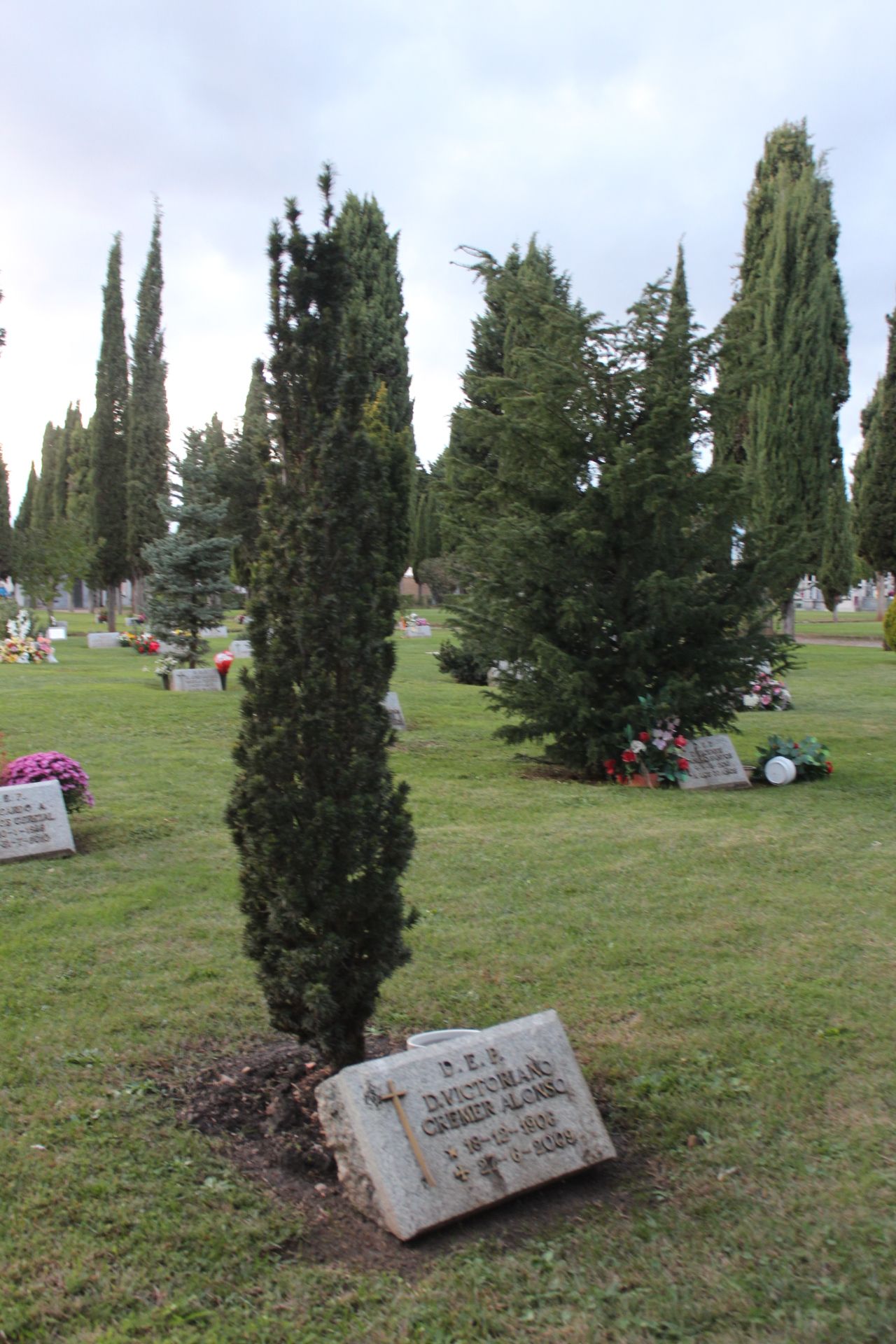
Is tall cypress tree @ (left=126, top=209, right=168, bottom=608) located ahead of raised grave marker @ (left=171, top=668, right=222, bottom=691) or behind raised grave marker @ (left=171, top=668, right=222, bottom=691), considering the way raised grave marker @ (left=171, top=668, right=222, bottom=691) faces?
behind

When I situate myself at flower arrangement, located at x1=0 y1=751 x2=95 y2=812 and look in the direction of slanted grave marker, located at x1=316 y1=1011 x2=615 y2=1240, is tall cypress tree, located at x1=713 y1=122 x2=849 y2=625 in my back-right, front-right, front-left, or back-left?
back-left

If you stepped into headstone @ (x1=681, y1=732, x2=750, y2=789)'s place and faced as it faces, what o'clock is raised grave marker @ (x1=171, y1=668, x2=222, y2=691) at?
The raised grave marker is roughly at 4 o'clock from the headstone.

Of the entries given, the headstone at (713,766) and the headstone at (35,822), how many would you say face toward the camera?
2

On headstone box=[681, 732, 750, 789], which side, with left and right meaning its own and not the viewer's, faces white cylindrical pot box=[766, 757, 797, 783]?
left

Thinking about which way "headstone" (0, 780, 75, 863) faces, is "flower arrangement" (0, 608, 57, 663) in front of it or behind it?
behind

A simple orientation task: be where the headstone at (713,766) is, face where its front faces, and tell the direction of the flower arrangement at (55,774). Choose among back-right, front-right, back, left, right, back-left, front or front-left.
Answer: front-right

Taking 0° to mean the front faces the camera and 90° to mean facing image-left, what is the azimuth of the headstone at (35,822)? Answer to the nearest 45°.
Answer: approximately 0°

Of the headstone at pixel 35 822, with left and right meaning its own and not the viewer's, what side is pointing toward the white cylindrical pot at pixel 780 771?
left

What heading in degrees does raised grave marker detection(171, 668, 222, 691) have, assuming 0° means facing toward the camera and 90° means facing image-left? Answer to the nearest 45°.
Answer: approximately 0°

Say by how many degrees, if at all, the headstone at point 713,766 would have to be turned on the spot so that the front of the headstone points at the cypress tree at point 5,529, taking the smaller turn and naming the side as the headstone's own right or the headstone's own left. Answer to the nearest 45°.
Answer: approximately 135° to the headstone's own right

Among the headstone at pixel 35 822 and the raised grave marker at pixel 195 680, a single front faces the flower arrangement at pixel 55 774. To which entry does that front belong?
the raised grave marker

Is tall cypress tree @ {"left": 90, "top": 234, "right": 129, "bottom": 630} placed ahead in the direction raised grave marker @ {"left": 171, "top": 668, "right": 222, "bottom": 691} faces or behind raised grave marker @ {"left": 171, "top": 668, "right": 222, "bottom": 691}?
behind

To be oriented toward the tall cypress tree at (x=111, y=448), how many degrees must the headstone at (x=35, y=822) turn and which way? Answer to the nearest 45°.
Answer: approximately 180°

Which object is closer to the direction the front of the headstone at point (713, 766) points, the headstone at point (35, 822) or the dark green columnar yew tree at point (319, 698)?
the dark green columnar yew tree
